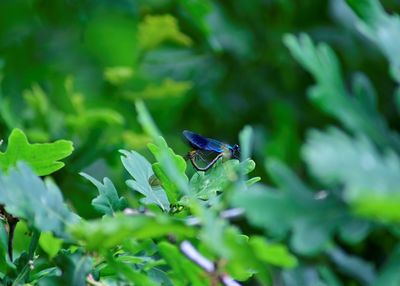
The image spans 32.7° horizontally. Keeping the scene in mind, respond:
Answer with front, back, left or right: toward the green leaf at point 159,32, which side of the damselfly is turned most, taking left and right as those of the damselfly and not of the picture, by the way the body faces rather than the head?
left

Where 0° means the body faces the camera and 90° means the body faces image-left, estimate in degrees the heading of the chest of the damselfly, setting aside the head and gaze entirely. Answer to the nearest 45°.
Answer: approximately 270°

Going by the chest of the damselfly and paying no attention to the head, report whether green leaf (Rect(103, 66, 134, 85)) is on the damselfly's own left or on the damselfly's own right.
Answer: on the damselfly's own left
